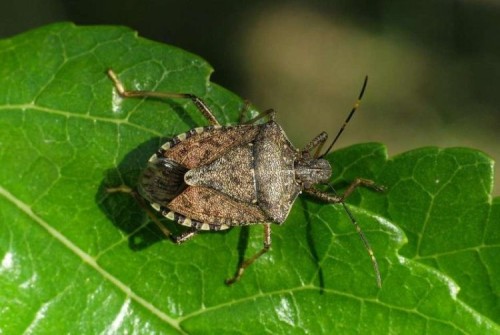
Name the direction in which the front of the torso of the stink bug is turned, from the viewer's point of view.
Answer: to the viewer's right
